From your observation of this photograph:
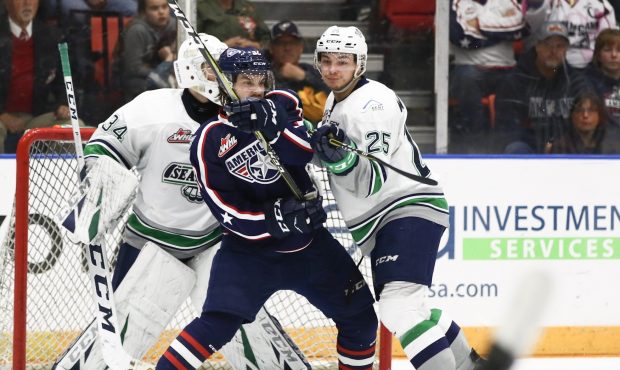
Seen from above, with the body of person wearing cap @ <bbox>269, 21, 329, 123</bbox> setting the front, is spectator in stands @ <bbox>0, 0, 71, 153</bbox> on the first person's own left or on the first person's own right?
on the first person's own right

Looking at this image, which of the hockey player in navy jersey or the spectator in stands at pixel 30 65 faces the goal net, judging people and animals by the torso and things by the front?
the spectator in stands

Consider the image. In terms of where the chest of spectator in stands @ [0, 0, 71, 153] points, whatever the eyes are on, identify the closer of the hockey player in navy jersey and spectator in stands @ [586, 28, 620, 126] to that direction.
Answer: the hockey player in navy jersey

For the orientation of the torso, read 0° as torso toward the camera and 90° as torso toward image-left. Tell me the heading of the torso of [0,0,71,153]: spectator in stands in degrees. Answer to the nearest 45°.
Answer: approximately 0°

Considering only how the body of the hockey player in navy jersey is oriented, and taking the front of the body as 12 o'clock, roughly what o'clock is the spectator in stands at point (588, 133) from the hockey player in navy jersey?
The spectator in stands is roughly at 7 o'clock from the hockey player in navy jersey.

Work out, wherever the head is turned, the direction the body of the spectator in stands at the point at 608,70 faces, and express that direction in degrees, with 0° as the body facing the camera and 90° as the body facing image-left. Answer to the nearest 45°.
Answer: approximately 0°

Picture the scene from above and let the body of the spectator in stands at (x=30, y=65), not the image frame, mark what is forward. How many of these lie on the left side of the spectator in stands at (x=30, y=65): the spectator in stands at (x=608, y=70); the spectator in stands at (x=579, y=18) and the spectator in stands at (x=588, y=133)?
3

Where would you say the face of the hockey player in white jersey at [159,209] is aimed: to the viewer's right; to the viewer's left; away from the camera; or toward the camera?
to the viewer's right

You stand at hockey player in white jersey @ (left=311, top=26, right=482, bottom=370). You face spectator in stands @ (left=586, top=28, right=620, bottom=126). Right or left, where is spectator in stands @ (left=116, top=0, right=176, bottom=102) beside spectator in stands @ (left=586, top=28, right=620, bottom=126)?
left
